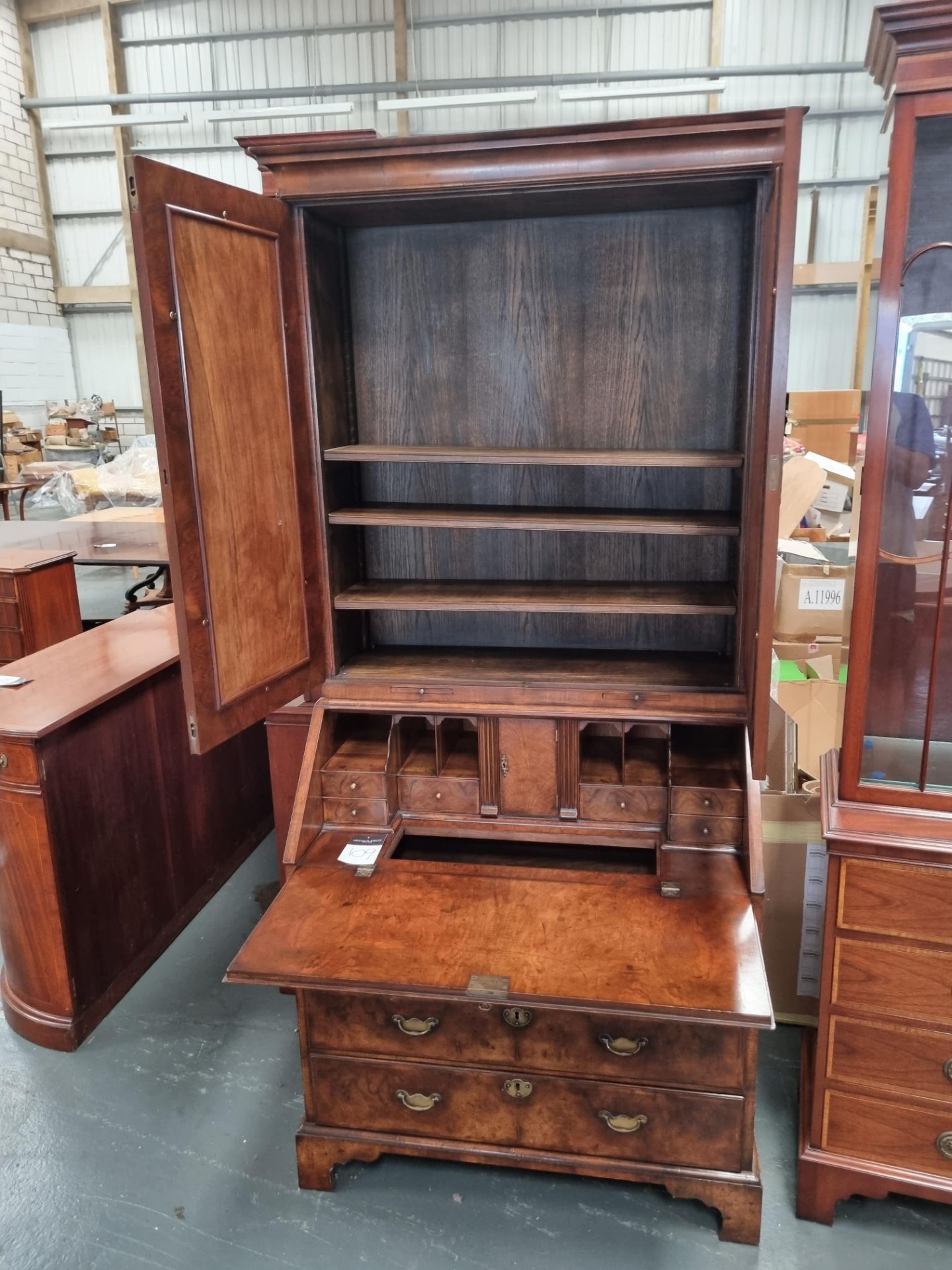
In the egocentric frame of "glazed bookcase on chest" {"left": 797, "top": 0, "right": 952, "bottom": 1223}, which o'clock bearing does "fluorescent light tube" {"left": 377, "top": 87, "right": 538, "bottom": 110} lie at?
The fluorescent light tube is roughly at 5 o'clock from the glazed bookcase on chest.

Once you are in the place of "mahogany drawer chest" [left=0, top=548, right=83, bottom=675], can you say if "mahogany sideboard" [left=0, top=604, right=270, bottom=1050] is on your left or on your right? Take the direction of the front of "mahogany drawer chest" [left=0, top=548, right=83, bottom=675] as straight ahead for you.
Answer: on your left

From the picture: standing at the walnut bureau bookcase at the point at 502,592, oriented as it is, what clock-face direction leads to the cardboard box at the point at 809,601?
The cardboard box is roughly at 8 o'clock from the walnut bureau bookcase.

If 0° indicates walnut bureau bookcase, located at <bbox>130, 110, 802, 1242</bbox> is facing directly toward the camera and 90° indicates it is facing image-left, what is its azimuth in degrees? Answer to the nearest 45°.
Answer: approximately 0°

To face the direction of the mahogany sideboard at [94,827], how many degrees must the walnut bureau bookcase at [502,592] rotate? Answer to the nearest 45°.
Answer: approximately 90° to its right

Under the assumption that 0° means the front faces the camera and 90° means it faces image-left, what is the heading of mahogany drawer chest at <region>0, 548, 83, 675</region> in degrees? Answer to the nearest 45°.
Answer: approximately 45°

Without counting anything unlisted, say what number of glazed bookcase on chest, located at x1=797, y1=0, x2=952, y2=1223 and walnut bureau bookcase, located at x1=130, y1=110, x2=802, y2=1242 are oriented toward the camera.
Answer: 2

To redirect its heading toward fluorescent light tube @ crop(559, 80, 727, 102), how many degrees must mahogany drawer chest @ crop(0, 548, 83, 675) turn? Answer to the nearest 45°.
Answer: approximately 180°

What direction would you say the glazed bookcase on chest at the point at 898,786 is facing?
toward the camera

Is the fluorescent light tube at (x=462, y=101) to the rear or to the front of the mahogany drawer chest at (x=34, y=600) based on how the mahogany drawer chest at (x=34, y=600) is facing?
to the rear

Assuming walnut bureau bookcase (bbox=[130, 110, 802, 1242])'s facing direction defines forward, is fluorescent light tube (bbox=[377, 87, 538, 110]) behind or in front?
behind
